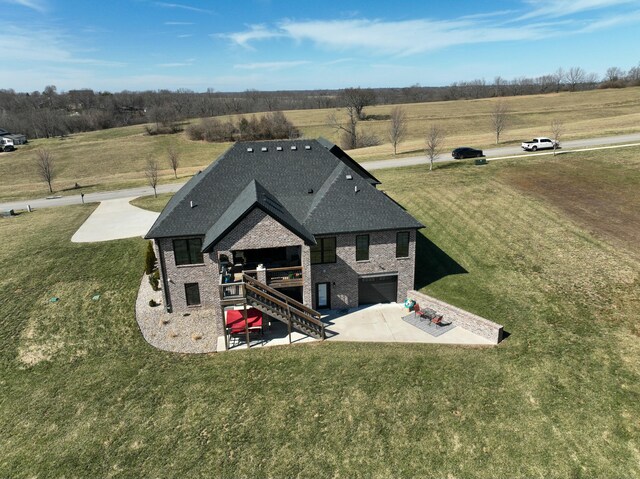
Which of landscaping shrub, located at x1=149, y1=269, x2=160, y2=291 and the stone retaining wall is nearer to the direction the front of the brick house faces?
the landscaping shrub

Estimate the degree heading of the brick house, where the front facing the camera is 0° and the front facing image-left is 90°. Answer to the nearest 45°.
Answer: approximately 180°

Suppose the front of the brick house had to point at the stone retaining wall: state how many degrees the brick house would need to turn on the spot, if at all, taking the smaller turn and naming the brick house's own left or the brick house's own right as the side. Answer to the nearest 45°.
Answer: approximately 135° to the brick house's own right

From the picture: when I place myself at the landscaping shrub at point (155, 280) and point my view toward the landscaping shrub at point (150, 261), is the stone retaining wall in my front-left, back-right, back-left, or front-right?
back-right

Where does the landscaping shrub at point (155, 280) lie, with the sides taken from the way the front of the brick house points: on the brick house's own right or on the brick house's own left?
on the brick house's own left

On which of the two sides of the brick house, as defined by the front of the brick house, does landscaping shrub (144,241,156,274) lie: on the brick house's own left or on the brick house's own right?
on the brick house's own left

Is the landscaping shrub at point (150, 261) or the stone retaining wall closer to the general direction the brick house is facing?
the landscaping shrub
